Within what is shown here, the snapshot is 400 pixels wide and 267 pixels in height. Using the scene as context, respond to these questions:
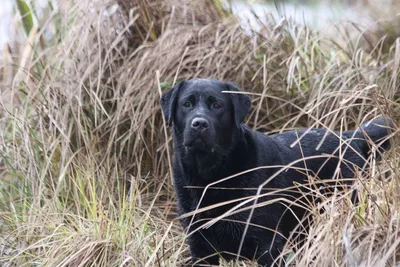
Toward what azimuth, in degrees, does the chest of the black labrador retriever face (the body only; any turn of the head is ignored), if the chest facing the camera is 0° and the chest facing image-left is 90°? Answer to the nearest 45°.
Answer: approximately 45°
